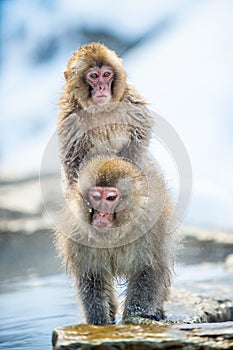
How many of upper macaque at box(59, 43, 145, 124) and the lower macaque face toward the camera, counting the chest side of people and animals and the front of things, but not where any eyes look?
2

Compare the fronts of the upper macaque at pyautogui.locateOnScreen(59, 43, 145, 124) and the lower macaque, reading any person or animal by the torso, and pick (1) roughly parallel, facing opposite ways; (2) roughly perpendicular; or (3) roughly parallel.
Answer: roughly parallel

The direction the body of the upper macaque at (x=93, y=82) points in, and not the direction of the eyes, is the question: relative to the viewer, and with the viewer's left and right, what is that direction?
facing the viewer

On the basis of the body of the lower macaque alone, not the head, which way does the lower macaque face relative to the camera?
toward the camera
